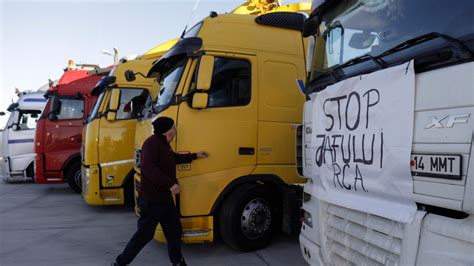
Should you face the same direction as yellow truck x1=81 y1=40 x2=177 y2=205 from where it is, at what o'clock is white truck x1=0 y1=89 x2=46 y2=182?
The white truck is roughly at 2 o'clock from the yellow truck.

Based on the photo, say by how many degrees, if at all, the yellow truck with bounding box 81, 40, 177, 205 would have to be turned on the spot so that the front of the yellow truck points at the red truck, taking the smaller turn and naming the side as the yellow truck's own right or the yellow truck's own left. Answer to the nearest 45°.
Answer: approximately 45° to the yellow truck's own right

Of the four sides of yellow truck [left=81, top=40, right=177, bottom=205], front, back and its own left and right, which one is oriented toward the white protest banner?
left

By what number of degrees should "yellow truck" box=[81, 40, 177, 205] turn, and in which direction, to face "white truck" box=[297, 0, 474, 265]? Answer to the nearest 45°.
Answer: approximately 90° to its left

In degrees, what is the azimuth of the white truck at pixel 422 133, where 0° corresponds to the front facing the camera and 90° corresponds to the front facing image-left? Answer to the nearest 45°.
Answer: approximately 45°

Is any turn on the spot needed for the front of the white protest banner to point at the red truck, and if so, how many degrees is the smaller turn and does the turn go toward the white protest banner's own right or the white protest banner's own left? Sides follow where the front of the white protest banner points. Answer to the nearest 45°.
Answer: approximately 90° to the white protest banner's own right

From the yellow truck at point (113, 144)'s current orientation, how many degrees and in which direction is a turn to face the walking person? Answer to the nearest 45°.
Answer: approximately 90° to its left

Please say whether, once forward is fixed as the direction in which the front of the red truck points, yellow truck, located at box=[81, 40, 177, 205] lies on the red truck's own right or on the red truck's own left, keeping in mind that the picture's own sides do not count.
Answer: on the red truck's own left

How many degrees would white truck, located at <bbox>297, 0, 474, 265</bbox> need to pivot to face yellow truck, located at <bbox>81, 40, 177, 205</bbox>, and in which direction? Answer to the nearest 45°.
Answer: approximately 90° to its right

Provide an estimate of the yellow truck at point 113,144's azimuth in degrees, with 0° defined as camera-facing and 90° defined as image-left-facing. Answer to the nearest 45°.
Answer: approximately 90°
